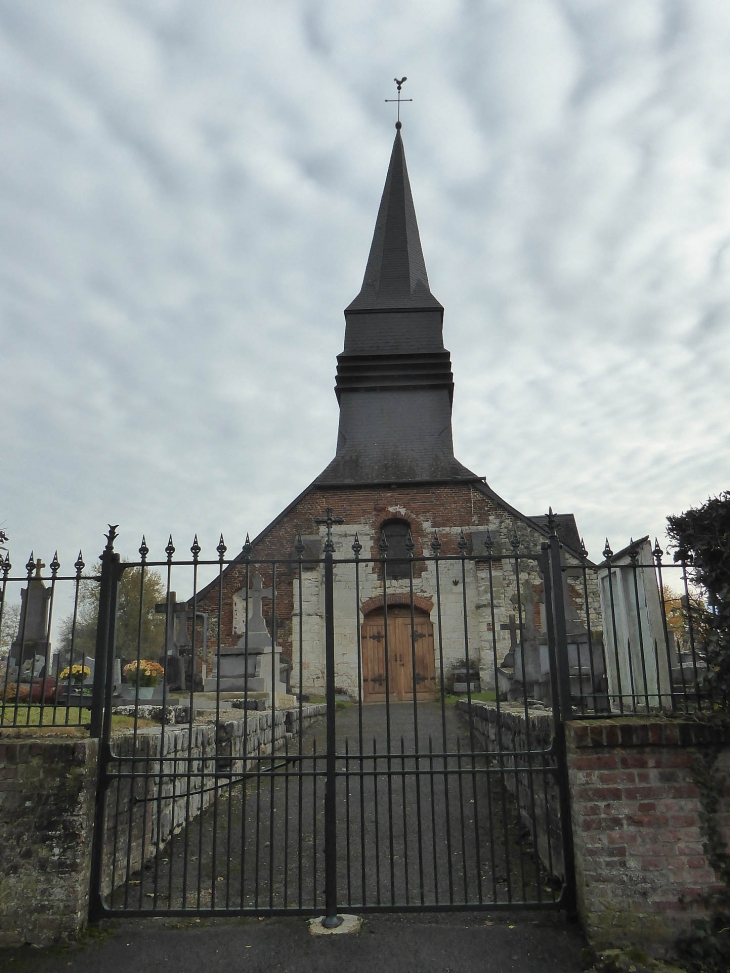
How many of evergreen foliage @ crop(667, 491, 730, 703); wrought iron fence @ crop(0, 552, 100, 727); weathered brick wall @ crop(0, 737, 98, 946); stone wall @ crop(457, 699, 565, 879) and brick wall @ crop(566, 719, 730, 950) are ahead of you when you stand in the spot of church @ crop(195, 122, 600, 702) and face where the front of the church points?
5

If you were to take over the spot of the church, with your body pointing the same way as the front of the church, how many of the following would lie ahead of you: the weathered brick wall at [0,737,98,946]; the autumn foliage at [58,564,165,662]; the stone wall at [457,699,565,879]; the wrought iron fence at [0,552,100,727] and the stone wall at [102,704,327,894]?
4

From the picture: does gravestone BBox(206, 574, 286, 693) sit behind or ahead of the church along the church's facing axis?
ahead

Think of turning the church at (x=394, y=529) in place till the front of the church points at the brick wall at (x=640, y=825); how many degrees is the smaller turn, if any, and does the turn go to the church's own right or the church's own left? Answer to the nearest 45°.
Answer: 0° — it already faces it

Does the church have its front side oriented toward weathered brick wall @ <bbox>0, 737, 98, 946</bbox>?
yes

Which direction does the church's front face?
toward the camera

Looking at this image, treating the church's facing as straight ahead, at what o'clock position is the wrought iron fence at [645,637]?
The wrought iron fence is roughly at 12 o'clock from the church.

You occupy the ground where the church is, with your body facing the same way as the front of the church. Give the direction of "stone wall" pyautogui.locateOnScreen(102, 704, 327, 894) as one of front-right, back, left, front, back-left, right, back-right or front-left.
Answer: front

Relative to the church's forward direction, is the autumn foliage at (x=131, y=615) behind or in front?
behind

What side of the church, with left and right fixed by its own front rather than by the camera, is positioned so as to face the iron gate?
front

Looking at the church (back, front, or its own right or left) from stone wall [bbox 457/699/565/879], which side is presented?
front
